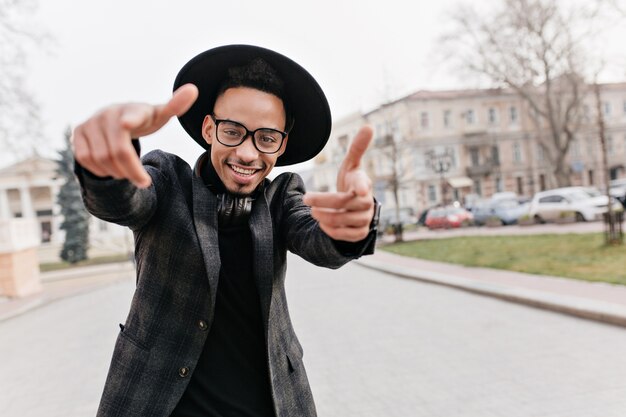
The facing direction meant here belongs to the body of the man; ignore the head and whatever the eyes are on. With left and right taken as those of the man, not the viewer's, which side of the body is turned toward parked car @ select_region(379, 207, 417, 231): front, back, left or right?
back

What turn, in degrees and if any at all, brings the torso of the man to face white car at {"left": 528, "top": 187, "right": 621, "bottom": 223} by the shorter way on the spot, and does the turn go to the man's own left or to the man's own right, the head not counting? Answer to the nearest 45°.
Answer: approximately 135° to the man's own left

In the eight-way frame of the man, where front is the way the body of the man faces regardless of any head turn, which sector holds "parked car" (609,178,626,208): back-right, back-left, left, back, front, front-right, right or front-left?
back-left

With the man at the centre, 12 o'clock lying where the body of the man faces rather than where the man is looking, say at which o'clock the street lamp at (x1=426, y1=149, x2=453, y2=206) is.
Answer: The street lamp is roughly at 7 o'clock from the man.

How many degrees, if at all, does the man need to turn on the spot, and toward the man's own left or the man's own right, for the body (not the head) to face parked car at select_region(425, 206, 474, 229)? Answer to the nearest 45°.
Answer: approximately 135° to the man's own left

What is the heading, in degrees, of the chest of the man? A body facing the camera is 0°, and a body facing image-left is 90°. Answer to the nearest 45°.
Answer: approximately 0°

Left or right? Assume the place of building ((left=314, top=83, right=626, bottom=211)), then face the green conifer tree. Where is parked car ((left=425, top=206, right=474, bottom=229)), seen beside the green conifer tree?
left

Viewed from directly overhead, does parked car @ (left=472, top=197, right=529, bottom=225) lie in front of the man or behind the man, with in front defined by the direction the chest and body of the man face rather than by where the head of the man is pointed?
behind

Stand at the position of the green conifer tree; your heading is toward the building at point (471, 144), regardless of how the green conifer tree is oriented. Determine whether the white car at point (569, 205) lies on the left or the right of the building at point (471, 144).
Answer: right
